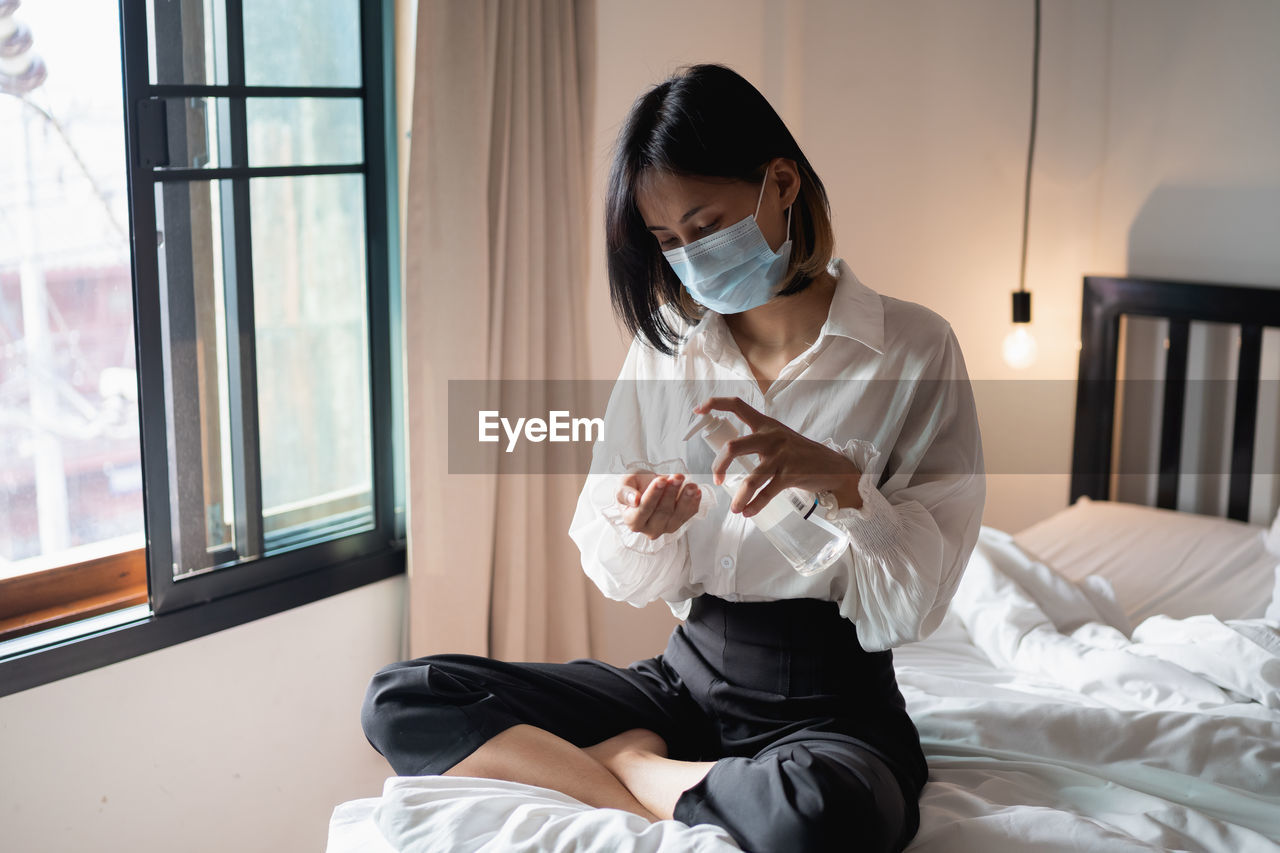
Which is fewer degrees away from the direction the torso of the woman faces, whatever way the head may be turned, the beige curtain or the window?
the window

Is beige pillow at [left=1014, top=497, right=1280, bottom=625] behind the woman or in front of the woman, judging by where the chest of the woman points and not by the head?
behind

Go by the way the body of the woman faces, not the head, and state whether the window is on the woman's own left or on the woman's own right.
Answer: on the woman's own right

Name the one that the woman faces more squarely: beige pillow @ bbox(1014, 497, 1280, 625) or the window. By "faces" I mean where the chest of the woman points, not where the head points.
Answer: the window

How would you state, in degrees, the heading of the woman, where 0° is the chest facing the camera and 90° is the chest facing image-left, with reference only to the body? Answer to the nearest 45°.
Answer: approximately 45°

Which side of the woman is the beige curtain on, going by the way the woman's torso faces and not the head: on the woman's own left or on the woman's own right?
on the woman's own right

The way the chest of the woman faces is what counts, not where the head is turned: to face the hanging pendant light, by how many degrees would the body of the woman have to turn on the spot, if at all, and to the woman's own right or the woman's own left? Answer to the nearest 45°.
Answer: approximately 180°
